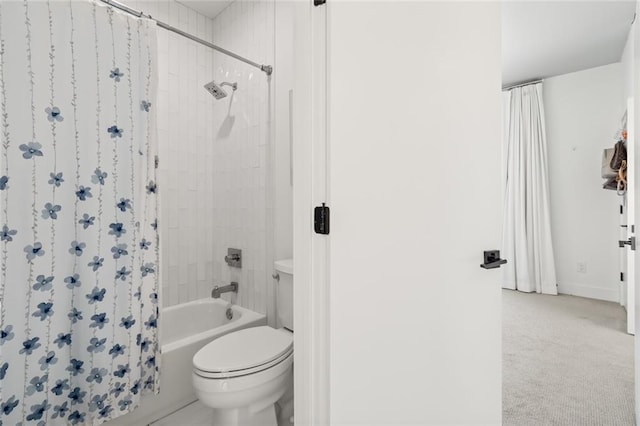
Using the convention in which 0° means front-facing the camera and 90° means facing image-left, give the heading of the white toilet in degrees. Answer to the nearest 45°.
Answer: approximately 45°

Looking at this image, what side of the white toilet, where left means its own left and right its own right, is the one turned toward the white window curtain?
back

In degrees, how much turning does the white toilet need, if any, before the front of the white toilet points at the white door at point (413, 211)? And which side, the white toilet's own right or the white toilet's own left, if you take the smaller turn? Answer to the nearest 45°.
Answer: approximately 90° to the white toilet's own left

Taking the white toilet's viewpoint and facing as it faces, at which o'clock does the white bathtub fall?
The white bathtub is roughly at 3 o'clock from the white toilet.
